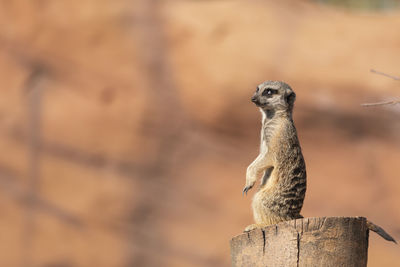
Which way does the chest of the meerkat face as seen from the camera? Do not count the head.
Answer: to the viewer's left
